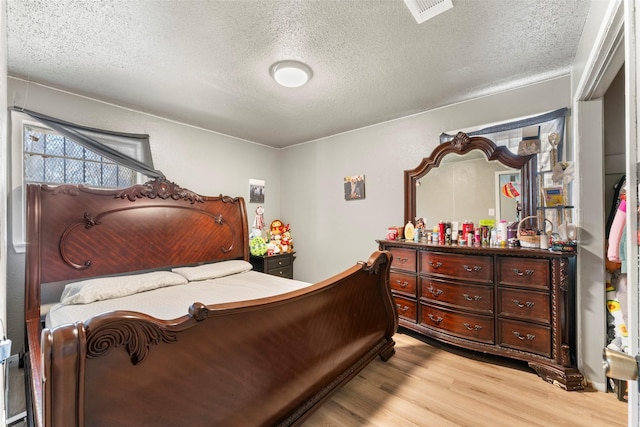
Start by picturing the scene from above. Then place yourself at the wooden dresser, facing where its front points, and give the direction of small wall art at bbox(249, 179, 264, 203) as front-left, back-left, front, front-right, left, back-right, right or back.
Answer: front-right

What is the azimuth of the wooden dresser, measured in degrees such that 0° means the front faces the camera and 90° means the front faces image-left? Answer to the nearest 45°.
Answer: approximately 45°

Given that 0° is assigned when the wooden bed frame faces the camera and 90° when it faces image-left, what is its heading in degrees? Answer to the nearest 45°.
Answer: approximately 315°

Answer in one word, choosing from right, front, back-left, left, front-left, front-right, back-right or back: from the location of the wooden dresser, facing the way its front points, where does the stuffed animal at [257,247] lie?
front-right

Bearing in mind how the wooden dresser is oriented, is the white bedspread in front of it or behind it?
in front

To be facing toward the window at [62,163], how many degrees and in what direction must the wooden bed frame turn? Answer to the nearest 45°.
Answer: approximately 180°

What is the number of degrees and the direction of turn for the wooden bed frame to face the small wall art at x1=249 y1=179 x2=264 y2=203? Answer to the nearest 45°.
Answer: approximately 135° to its left

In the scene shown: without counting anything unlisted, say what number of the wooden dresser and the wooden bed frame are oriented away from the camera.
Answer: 0

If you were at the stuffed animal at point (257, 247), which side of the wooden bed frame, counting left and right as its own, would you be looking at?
left

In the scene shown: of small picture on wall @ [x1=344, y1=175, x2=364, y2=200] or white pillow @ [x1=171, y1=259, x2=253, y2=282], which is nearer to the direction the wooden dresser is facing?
the white pillow
